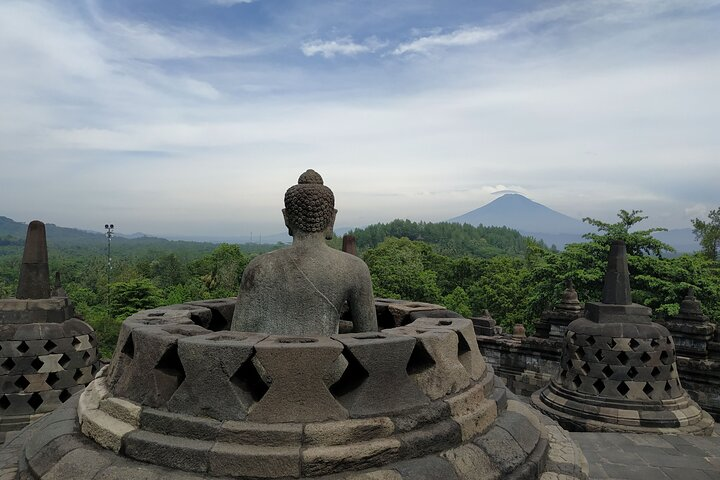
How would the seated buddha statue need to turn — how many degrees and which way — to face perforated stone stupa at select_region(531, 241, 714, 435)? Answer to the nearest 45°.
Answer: approximately 45° to its right

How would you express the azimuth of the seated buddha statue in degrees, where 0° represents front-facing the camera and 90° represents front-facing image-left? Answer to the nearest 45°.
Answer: approximately 180°

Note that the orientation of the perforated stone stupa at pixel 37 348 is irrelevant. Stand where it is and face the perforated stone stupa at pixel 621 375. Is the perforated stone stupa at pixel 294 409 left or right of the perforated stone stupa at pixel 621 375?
right

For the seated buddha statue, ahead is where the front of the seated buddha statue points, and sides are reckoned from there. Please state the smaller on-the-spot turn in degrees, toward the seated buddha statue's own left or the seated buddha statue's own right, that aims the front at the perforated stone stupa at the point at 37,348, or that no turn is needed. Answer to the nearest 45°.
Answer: approximately 45° to the seated buddha statue's own left
